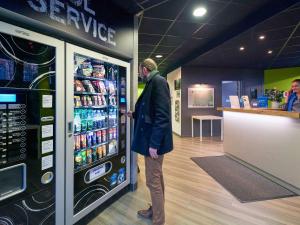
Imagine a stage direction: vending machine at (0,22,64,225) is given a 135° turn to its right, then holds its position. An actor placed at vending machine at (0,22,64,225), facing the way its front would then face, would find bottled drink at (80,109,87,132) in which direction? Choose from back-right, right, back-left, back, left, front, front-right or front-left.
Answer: back-right

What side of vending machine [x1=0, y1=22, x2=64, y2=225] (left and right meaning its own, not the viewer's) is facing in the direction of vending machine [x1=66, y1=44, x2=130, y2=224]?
left

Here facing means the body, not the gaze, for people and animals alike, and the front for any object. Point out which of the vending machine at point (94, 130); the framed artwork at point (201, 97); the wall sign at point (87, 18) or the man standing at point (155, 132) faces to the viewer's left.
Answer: the man standing

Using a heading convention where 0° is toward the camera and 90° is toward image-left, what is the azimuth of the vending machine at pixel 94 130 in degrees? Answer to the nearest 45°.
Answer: approximately 315°

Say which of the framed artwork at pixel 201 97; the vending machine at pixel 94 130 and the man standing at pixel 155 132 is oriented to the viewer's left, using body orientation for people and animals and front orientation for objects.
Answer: the man standing

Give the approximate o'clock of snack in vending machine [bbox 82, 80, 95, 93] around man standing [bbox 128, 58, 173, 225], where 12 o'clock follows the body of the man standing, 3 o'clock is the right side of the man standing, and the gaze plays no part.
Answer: The snack in vending machine is roughly at 1 o'clock from the man standing.

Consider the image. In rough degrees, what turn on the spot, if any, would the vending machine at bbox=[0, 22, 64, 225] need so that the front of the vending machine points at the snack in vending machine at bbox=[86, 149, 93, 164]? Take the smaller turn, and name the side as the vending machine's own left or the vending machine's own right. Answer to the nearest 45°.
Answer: approximately 90° to the vending machine's own left

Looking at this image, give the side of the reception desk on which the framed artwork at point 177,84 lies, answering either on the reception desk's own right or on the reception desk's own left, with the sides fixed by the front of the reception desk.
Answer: on the reception desk's own right

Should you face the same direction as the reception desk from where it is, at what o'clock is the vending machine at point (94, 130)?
The vending machine is roughly at 12 o'clock from the reception desk.

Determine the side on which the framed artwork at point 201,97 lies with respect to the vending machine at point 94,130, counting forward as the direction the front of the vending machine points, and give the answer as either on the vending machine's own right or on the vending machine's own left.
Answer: on the vending machine's own left

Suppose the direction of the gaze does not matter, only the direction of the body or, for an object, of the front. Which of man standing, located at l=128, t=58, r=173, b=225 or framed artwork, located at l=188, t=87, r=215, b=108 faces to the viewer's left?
the man standing

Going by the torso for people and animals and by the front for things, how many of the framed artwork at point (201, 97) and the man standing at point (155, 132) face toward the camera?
1

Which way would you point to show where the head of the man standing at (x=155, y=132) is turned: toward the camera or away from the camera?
away from the camera

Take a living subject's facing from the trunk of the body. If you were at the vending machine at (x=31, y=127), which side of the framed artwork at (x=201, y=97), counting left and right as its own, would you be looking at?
front
